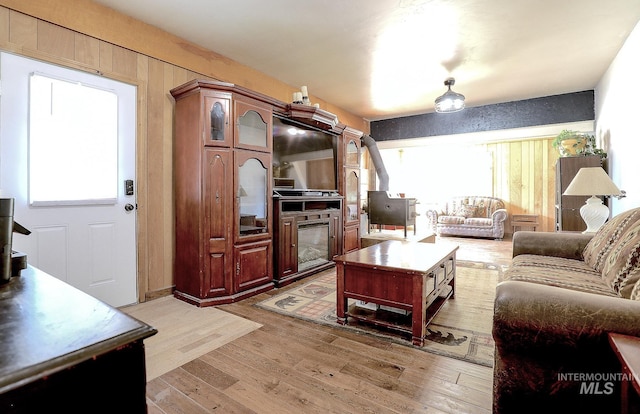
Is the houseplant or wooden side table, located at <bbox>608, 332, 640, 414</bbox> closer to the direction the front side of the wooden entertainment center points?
the wooden side table

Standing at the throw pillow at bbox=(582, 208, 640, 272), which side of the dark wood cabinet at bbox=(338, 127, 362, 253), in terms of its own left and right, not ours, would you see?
front

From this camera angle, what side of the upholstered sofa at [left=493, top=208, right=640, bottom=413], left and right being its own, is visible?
left

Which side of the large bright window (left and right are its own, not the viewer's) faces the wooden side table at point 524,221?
left

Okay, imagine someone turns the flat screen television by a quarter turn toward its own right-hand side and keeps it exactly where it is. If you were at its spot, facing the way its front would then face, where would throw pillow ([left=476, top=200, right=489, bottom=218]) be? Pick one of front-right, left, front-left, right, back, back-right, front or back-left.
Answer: back

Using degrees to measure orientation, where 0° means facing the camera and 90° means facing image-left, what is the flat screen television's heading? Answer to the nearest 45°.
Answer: approximately 315°

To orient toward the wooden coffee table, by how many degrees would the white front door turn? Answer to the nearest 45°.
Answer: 0° — it already faces it

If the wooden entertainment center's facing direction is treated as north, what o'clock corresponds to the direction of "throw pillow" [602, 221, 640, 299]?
The throw pillow is roughly at 12 o'clock from the wooden entertainment center.

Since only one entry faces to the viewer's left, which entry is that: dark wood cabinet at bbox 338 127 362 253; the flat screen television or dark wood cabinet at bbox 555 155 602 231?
dark wood cabinet at bbox 555 155 602 231

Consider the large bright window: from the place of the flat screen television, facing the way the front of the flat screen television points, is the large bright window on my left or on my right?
on my left

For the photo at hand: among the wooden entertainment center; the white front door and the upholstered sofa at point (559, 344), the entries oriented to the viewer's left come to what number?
1
